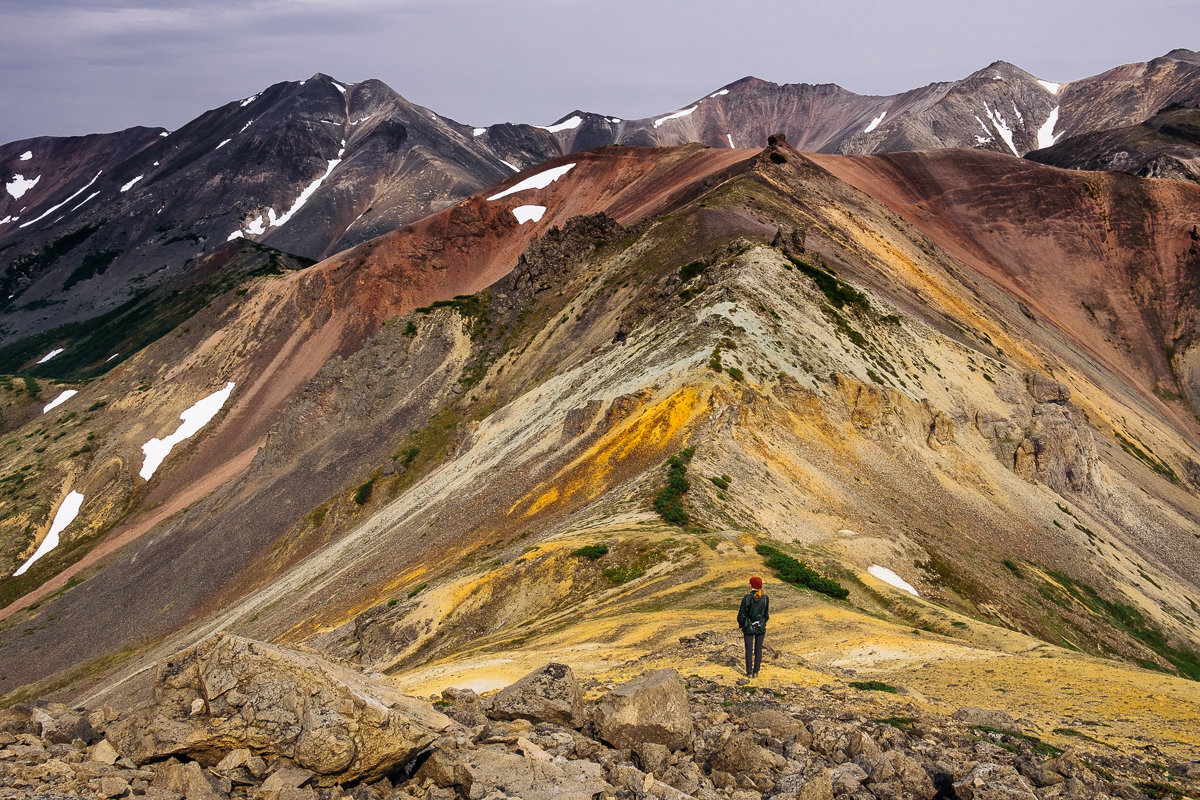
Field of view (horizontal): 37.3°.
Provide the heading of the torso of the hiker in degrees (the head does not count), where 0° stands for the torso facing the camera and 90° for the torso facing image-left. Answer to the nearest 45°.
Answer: approximately 180°

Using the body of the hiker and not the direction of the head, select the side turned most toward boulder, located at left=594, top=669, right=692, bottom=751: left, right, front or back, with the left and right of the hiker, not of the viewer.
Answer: back

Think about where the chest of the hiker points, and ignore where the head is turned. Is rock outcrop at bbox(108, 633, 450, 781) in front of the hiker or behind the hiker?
behind

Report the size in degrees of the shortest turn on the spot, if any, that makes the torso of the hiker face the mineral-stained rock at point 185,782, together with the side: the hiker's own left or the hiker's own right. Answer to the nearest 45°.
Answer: approximately 135° to the hiker's own left

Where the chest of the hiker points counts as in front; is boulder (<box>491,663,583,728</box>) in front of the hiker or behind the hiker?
behind
